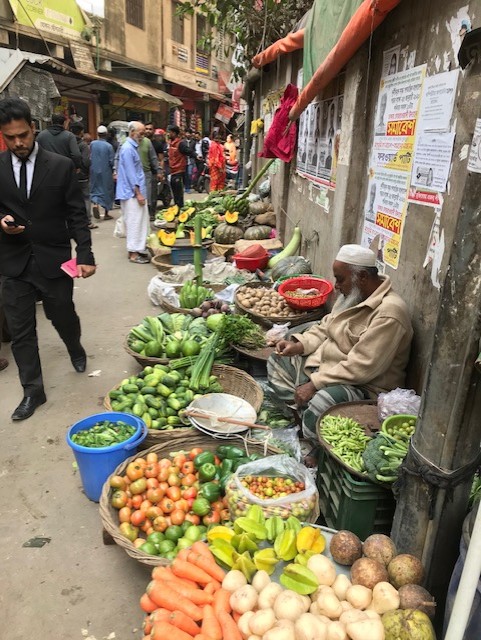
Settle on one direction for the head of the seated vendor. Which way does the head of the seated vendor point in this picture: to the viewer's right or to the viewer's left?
to the viewer's left

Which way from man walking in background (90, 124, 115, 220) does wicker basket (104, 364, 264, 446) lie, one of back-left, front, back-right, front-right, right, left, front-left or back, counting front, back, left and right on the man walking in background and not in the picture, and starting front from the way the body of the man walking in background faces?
back

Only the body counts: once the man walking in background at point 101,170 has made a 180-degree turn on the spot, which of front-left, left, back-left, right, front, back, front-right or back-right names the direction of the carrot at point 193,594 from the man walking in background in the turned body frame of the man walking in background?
front

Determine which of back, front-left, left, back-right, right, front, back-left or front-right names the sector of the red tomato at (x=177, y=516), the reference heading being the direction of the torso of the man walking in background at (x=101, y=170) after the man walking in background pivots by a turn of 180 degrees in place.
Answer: front

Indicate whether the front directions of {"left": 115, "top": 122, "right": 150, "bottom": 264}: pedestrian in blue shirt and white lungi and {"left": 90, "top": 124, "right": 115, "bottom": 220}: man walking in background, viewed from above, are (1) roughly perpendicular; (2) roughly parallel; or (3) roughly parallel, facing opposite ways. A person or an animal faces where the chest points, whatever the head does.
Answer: roughly perpendicular

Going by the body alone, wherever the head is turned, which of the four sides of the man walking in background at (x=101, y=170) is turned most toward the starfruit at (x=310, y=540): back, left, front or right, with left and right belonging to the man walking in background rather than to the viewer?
back

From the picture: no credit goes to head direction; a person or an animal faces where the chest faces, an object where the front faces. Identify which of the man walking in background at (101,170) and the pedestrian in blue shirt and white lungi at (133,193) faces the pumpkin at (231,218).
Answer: the pedestrian in blue shirt and white lungi

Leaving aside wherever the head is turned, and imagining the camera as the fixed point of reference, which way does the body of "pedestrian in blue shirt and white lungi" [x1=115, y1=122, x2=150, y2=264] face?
to the viewer's right

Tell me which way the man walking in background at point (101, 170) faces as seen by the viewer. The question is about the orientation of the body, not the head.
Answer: away from the camera

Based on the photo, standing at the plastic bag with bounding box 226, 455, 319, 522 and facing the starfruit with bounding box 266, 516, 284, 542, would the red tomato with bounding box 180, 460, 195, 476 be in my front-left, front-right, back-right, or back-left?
back-right

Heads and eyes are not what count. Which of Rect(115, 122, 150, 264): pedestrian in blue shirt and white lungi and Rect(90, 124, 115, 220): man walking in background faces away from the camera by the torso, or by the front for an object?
the man walking in background
